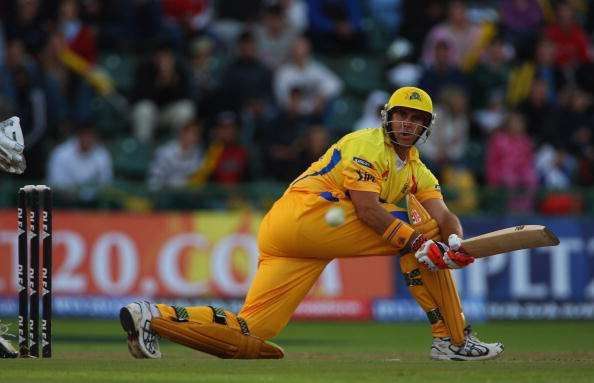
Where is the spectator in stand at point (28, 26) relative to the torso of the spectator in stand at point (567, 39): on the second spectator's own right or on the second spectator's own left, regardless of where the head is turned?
on the second spectator's own right

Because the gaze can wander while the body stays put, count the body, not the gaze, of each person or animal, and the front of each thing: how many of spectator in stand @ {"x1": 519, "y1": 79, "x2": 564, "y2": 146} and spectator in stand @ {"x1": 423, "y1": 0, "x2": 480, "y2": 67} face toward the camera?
2

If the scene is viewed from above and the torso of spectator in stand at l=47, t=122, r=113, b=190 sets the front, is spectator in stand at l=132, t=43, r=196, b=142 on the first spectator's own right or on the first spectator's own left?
on the first spectator's own left

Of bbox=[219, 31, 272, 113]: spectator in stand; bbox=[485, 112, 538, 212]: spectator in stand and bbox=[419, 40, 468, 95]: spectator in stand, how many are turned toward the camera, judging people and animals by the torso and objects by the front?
3

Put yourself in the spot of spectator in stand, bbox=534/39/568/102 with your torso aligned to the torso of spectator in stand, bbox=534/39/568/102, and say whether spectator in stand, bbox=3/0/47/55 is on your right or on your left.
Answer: on your right

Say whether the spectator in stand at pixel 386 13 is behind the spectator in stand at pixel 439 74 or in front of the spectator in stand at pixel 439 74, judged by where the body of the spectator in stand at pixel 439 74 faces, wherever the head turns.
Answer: behind

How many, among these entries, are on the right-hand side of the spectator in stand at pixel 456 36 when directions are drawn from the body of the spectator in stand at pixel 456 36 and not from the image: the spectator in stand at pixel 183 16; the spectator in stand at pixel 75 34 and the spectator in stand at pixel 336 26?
3

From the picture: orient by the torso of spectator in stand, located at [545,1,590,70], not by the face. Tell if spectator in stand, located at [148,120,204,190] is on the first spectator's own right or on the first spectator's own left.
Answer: on the first spectator's own right

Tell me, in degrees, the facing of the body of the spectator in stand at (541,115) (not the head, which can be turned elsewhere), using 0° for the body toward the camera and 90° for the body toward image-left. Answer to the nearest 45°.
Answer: approximately 0°

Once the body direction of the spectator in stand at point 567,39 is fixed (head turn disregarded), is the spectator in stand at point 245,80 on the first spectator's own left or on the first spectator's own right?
on the first spectator's own right

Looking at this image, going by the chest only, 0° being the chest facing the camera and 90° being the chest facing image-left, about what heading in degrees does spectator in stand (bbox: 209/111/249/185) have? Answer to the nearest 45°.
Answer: approximately 0°

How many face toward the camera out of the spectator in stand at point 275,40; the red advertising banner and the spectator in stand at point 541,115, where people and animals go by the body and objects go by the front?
3
